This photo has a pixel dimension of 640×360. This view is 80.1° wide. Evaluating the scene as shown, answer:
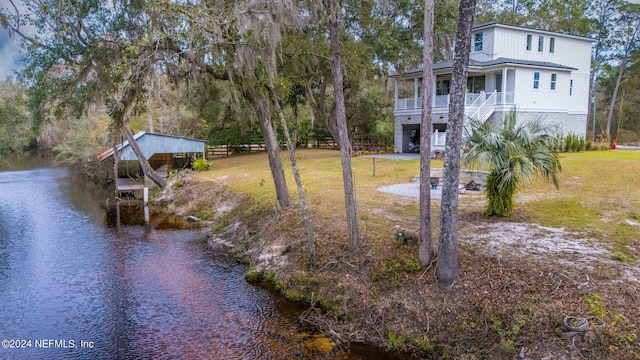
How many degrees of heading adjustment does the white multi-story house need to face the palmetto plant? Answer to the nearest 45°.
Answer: approximately 45° to its left

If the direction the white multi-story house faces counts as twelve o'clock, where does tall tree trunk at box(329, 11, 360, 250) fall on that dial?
The tall tree trunk is roughly at 11 o'clock from the white multi-story house.

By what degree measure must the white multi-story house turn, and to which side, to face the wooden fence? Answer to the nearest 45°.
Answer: approximately 45° to its right

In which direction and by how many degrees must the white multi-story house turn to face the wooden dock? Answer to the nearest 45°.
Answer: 0° — it already faces it

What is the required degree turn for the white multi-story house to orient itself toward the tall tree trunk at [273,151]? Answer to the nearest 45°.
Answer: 0° — it already faces it

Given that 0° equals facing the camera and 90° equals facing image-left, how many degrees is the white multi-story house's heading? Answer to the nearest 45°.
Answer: approximately 45°

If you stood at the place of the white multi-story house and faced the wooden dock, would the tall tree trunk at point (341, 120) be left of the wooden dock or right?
left
